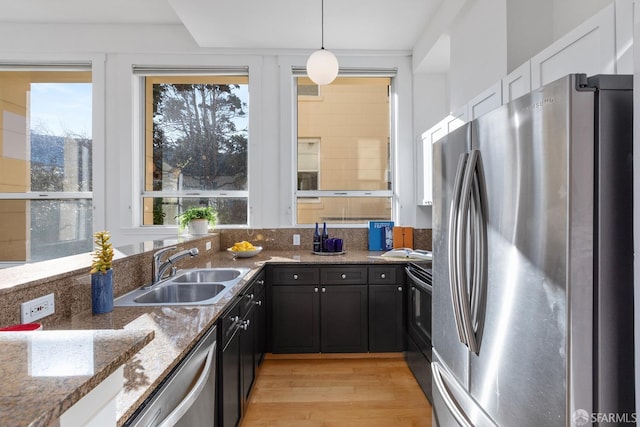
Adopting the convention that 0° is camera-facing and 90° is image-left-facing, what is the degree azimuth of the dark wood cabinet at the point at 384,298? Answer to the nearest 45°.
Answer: approximately 0°

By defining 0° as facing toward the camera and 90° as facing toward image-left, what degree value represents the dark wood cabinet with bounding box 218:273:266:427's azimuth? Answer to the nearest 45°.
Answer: approximately 270°

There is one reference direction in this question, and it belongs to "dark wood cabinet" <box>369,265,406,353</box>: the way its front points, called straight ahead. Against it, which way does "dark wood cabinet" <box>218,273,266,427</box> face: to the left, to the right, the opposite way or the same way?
to the left

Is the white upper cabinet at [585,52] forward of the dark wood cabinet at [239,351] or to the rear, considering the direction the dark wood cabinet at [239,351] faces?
forward

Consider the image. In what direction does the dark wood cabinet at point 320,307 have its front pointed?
toward the camera

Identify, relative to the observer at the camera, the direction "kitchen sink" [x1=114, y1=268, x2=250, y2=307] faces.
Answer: facing to the right of the viewer

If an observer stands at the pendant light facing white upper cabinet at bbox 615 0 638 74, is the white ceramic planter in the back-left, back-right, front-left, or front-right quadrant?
back-right

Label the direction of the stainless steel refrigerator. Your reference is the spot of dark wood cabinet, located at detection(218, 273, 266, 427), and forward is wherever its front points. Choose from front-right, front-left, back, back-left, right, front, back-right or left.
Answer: front-right

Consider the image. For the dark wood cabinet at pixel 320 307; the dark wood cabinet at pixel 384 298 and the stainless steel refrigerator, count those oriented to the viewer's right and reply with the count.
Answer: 0

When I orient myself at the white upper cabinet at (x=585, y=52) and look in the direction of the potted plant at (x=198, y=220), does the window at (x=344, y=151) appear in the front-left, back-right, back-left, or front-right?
front-right

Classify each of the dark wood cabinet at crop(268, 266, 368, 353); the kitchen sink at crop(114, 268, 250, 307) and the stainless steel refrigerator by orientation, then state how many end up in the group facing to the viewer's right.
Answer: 1

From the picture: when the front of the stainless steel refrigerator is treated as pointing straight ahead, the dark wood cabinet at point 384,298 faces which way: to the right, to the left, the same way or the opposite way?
to the left

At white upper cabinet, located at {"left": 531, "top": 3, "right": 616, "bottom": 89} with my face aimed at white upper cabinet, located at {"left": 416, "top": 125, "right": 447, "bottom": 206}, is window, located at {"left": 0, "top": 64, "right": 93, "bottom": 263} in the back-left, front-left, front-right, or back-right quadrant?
front-left

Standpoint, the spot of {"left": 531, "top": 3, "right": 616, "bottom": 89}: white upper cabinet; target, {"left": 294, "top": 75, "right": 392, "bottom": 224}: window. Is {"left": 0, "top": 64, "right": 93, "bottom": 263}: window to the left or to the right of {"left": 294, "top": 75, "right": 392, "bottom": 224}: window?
left

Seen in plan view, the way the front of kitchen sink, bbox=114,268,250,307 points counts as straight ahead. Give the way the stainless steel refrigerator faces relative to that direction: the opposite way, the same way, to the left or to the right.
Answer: the opposite way

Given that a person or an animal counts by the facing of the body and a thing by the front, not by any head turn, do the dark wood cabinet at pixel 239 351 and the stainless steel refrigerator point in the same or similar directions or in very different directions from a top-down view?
very different directions
